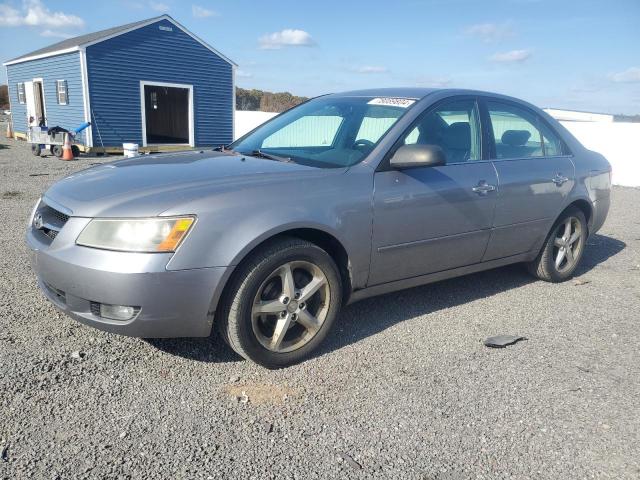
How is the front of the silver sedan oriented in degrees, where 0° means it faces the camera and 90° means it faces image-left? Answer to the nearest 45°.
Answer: approximately 45°

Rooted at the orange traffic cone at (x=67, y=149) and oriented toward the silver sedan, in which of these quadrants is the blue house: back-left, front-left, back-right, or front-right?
back-left

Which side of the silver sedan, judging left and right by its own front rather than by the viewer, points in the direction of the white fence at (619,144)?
back

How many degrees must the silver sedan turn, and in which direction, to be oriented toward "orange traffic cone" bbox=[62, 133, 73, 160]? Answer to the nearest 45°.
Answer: approximately 90° to its right

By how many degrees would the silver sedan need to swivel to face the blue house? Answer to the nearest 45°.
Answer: approximately 90° to its right
